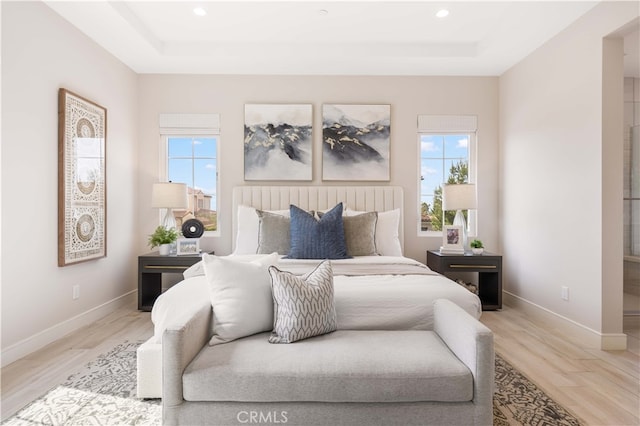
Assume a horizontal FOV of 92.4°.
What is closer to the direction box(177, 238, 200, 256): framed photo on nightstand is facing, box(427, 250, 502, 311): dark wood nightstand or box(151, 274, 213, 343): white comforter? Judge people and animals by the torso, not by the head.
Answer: the white comforter

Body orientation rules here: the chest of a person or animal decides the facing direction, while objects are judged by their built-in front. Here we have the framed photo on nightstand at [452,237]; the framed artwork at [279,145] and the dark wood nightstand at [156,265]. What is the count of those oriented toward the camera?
3

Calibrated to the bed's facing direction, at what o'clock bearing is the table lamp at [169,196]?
The table lamp is roughly at 4 o'clock from the bed.

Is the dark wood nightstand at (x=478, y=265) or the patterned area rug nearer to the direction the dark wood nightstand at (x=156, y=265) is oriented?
the patterned area rug

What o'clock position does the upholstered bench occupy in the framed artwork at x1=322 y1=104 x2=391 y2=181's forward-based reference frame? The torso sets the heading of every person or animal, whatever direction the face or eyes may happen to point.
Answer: The upholstered bench is roughly at 12 o'clock from the framed artwork.

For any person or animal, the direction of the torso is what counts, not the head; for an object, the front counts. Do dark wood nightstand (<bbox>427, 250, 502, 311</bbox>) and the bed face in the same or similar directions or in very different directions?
same or similar directions

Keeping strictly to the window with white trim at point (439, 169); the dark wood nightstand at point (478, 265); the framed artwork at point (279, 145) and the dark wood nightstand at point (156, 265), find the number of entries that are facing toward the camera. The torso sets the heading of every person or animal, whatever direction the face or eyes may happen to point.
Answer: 4

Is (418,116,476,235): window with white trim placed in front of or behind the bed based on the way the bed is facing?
behind

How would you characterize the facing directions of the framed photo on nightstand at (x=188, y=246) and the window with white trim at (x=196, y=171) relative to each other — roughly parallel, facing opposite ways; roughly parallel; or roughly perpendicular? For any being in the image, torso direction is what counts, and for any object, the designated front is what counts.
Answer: roughly parallel

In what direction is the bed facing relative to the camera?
toward the camera

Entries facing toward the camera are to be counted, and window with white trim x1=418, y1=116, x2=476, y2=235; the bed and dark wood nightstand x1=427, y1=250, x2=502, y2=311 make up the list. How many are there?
3

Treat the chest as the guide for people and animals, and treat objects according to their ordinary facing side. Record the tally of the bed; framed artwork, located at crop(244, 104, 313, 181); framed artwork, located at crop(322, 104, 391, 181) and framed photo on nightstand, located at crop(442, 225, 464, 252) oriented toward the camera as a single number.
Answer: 4

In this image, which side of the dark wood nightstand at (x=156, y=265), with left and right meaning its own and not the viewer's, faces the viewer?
front

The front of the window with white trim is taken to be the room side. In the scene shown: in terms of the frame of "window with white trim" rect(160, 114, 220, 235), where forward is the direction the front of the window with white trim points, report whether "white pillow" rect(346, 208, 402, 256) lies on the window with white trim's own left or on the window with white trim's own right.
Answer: on the window with white trim's own left

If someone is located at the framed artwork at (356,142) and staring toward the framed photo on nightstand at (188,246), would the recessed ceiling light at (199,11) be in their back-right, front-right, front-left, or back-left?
front-left
